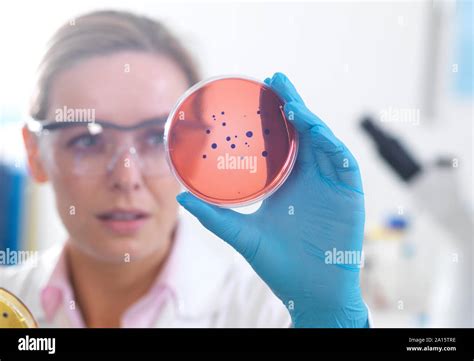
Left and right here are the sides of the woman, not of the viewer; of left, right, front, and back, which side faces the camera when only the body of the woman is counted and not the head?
front

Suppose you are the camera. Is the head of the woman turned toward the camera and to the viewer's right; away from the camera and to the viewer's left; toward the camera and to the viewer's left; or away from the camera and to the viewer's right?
toward the camera and to the viewer's right

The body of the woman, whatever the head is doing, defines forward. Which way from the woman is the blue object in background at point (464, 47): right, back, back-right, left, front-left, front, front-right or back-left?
back-left

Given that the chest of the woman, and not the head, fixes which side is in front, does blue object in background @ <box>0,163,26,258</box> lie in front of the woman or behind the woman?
behind
